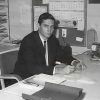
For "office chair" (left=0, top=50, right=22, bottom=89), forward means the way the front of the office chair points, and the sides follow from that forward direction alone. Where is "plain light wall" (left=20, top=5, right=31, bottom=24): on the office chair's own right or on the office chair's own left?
on the office chair's own left

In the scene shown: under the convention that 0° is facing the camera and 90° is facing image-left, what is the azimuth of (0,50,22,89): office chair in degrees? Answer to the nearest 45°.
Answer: approximately 315°

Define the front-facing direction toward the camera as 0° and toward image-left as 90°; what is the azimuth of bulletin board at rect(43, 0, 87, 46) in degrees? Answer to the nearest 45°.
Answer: approximately 0°

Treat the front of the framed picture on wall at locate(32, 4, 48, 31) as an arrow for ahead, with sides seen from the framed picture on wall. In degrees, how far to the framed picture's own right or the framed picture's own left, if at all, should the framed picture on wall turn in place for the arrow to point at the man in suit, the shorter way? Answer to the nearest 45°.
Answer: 0° — it already faces them

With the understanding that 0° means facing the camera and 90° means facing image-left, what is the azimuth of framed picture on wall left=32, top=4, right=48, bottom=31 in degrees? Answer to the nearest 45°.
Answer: approximately 0°

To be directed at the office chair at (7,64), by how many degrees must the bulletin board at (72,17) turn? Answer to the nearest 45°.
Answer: approximately 45° to its right
